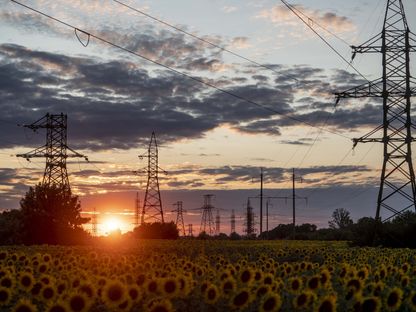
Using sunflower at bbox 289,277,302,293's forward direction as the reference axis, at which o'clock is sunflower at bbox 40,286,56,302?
sunflower at bbox 40,286,56,302 is roughly at 3 o'clock from sunflower at bbox 289,277,302,293.

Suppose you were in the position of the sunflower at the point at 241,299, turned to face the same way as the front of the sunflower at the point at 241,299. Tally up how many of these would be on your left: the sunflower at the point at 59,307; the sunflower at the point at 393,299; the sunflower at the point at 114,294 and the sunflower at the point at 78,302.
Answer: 1

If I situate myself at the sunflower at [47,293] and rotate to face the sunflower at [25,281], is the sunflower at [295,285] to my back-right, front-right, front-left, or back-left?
back-right

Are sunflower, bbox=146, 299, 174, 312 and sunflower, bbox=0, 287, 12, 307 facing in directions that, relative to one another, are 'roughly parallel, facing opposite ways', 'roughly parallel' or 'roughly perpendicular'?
roughly parallel

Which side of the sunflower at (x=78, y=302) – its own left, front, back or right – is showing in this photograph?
front

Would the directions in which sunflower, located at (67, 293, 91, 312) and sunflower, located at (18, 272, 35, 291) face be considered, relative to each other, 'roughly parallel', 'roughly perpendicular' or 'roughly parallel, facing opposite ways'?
roughly parallel

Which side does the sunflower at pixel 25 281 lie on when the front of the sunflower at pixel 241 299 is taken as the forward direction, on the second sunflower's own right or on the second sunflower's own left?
on the second sunflower's own right

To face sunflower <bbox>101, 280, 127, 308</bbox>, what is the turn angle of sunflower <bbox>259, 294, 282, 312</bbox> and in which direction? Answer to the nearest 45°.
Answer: approximately 90° to its right

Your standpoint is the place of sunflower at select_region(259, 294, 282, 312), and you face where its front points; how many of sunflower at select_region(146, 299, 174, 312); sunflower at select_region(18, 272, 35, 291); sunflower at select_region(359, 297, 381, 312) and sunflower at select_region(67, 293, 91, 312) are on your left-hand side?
1

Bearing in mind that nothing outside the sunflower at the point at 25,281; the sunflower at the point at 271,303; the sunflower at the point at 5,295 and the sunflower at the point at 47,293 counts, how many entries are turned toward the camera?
4

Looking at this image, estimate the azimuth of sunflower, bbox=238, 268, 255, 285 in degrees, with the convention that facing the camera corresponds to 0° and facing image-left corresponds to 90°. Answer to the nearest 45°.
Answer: approximately 0°

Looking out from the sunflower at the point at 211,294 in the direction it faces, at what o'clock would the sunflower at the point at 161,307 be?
the sunflower at the point at 161,307 is roughly at 1 o'clock from the sunflower at the point at 211,294.

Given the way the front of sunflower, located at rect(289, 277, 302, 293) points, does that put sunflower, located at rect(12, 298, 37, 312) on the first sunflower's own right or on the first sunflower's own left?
on the first sunflower's own right

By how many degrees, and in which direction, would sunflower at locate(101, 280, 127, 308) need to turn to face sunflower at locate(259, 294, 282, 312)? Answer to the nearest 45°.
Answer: approximately 45° to its left

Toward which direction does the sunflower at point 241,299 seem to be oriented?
toward the camera

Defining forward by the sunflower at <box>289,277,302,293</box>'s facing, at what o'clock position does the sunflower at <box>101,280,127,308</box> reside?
the sunflower at <box>101,280,127,308</box> is roughly at 2 o'clock from the sunflower at <box>289,277,302,293</box>.
